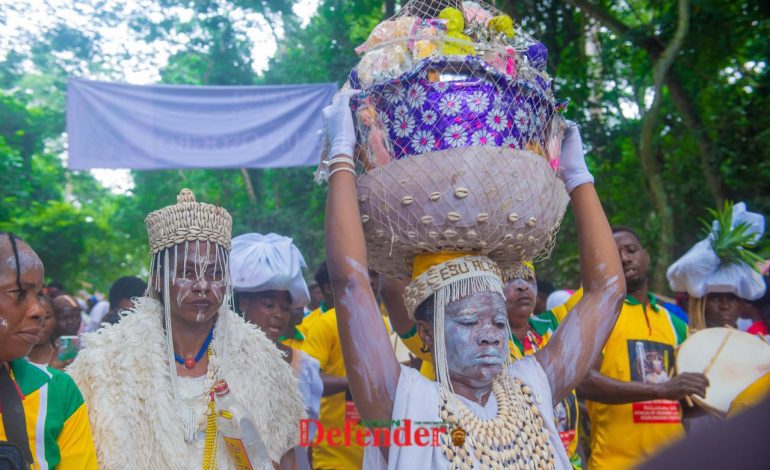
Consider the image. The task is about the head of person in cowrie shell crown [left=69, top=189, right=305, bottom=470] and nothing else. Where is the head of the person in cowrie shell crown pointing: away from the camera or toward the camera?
toward the camera

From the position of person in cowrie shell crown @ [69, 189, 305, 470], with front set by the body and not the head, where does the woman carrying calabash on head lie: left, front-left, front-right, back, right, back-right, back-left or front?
front-left

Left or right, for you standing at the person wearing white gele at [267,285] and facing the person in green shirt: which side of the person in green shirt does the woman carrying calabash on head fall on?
left

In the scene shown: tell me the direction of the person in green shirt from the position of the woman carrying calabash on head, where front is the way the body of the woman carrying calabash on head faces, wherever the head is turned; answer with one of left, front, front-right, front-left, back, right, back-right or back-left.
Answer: back-right

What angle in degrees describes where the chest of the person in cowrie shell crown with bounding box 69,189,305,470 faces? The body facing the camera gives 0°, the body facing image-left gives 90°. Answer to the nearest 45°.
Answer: approximately 0°

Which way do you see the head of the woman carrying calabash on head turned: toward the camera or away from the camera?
toward the camera
